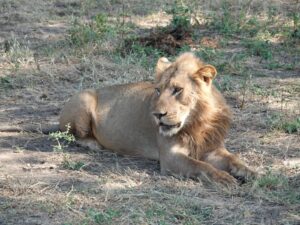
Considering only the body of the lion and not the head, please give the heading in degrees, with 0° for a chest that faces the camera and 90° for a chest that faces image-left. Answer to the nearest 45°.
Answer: approximately 315°
